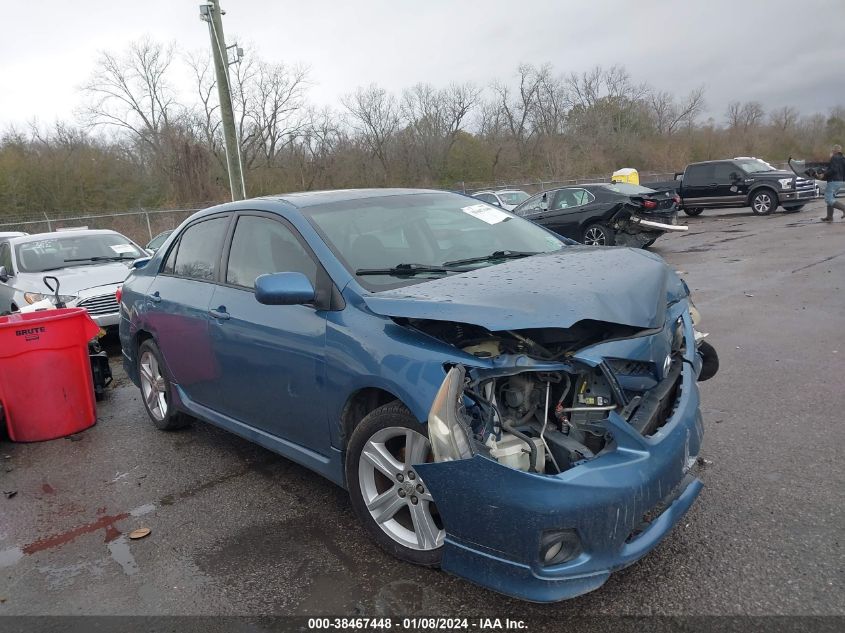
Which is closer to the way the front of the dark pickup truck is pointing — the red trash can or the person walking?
the person walking

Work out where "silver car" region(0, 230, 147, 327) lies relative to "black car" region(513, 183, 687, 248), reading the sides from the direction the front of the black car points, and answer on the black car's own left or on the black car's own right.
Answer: on the black car's own left

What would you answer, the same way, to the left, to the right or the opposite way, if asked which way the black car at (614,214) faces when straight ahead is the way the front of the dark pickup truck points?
the opposite way

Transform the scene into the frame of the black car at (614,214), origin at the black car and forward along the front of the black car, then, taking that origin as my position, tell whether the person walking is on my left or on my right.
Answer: on my right

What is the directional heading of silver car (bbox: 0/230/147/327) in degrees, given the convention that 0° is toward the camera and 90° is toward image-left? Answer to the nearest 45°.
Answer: approximately 315°

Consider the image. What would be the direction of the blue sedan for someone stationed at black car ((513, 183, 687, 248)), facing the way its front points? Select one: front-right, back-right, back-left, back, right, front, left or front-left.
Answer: back-left

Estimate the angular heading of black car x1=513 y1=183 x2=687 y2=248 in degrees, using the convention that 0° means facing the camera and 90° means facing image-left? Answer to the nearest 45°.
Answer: approximately 135°

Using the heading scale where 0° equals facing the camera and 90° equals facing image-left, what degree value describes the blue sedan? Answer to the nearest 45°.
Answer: approximately 315°

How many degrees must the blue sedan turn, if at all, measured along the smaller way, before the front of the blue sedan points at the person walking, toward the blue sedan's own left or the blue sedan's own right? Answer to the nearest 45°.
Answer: approximately 90° to the blue sedan's own left
